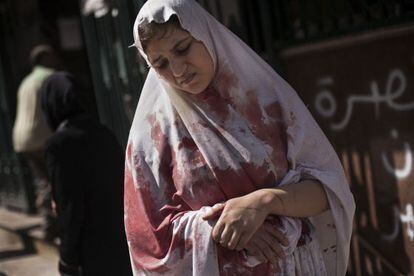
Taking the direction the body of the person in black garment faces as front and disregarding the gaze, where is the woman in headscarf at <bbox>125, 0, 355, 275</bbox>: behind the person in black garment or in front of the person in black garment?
behind

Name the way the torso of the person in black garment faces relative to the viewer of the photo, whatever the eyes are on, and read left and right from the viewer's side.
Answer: facing away from the viewer and to the left of the viewer

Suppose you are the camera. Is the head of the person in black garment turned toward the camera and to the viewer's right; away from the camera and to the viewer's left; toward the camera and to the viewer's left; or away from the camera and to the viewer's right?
away from the camera and to the viewer's left
